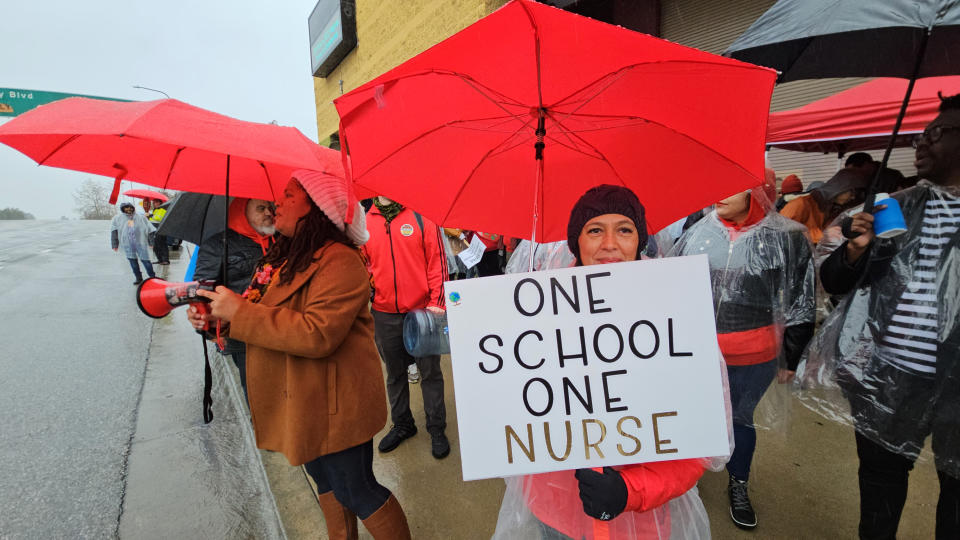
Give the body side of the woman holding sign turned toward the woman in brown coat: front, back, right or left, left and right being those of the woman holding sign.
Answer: right

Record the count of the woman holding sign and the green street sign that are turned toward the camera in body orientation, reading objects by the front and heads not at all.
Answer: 2

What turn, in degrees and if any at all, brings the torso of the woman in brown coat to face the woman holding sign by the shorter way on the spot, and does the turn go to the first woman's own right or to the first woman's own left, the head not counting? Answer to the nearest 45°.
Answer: approximately 135° to the first woman's own left

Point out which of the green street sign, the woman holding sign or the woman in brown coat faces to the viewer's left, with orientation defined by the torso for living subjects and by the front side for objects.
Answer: the woman in brown coat

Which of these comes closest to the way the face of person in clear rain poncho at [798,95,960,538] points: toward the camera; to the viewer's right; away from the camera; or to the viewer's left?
to the viewer's left

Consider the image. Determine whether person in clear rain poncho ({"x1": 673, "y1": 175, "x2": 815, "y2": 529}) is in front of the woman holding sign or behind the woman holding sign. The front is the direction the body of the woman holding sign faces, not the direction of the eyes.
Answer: behind

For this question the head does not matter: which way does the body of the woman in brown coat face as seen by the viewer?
to the viewer's left

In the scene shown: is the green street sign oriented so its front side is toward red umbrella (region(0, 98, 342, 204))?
yes

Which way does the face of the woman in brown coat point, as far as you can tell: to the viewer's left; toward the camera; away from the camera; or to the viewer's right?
to the viewer's left
